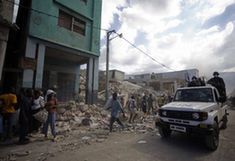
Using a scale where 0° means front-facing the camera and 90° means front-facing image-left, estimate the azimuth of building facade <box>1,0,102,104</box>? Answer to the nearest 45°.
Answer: approximately 315°

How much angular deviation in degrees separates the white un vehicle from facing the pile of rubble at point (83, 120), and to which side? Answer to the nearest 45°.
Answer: approximately 45° to its right

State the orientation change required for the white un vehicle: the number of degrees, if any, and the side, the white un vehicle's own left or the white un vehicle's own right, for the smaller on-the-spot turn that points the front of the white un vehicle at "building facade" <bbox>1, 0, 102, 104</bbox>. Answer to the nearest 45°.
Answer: approximately 45° to the white un vehicle's own right

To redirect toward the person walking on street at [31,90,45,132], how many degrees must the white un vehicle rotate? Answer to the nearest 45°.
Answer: approximately 45° to its right
